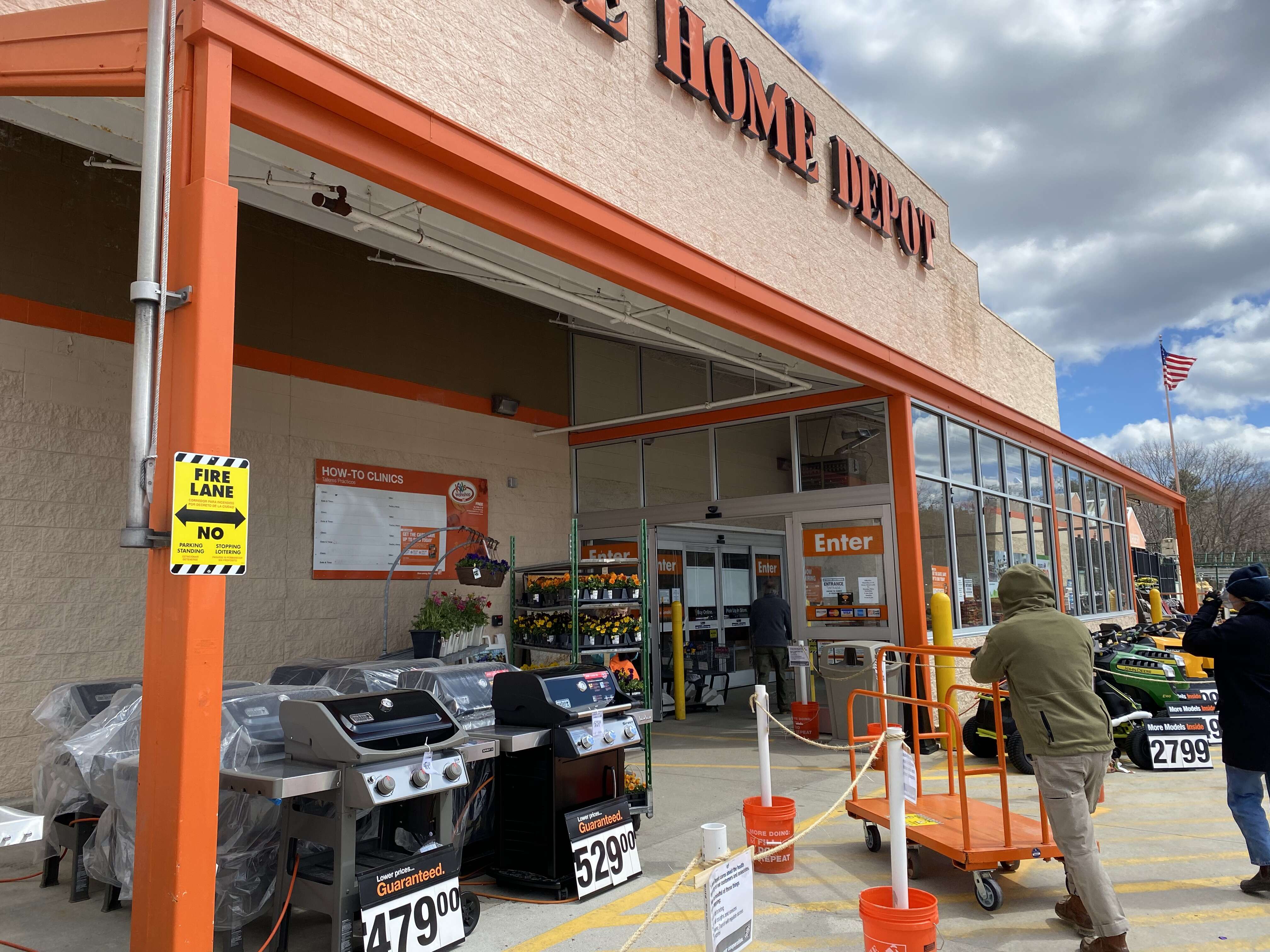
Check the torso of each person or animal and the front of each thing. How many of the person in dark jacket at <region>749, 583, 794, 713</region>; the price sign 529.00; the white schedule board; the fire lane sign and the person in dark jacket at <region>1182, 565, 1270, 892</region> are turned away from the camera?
1

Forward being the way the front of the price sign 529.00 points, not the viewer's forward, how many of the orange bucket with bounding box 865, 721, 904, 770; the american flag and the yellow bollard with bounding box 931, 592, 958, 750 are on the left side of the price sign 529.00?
3

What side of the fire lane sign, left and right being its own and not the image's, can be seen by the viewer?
front

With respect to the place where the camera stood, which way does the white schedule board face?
facing the viewer and to the right of the viewer

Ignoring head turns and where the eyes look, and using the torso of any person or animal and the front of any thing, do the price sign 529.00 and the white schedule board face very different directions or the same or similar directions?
same or similar directions

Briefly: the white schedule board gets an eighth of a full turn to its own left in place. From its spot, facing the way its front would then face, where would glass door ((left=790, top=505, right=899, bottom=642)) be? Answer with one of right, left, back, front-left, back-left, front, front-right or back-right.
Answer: front

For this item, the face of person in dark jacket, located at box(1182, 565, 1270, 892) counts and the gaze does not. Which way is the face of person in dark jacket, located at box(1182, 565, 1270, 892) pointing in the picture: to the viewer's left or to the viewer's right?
to the viewer's left

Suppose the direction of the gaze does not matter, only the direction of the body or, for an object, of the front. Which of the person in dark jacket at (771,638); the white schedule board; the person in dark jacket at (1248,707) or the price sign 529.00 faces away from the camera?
the person in dark jacket at (771,638)

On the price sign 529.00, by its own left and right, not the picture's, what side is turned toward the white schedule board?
back

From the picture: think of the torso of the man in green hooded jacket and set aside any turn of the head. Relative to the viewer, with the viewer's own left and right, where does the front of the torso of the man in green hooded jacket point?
facing away from the viewer and to the left of the viewer

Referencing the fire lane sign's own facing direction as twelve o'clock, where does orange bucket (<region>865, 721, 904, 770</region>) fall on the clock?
The orange bucket is roughly at 8 o'clock from the fire lane sign.

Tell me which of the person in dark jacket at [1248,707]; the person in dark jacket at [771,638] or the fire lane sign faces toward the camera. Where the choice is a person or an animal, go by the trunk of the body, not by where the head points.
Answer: the fire lane sign

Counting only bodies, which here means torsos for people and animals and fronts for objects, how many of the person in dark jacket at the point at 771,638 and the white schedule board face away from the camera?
1

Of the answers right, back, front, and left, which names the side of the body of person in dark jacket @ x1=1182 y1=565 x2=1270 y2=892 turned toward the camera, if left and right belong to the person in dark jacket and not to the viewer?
left
